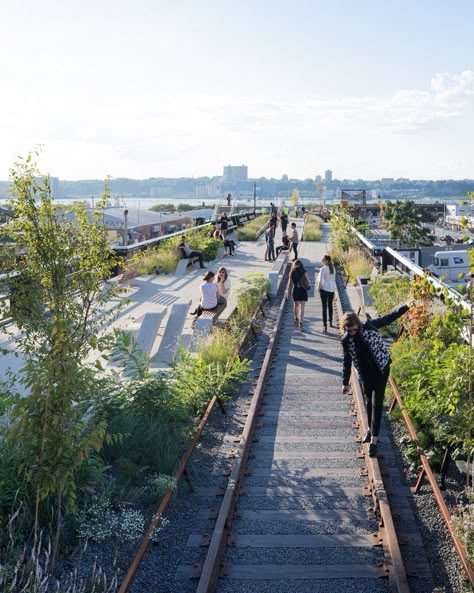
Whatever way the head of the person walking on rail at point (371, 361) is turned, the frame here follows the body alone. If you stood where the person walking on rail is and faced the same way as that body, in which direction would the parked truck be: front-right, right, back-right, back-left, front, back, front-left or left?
back

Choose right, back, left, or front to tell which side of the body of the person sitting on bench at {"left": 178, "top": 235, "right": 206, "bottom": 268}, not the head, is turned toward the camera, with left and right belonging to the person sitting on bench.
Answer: right

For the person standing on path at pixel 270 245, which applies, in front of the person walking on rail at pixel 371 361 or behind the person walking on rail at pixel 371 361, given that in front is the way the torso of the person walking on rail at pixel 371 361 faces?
behind

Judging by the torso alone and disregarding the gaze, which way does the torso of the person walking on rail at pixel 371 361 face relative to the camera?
toward the camera

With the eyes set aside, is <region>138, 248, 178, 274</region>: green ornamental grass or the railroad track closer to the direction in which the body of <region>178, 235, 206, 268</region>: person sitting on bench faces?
the railroad track

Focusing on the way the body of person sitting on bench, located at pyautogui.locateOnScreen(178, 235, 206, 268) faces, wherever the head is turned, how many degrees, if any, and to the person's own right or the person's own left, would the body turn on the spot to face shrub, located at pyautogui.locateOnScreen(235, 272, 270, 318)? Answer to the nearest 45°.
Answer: approximately 90° to the person's own right

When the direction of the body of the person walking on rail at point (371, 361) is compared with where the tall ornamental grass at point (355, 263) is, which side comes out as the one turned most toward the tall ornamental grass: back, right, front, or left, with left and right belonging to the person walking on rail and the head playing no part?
back

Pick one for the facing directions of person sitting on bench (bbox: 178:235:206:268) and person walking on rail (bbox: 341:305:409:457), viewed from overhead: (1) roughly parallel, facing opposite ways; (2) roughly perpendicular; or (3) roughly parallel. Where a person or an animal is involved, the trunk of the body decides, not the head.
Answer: roughly perpendicular
